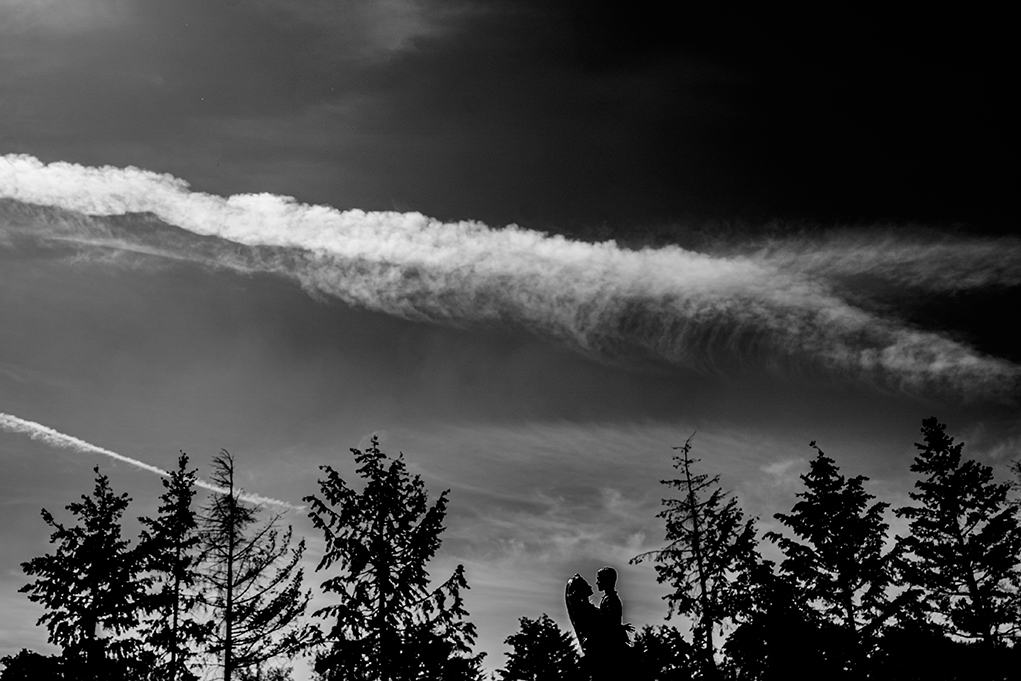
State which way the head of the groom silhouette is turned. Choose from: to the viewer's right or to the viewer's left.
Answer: to the viewer's left

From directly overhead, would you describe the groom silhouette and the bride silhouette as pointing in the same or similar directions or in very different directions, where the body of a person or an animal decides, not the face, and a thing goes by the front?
very different directions

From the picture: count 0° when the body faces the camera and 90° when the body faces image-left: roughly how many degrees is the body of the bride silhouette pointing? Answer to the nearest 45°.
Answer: approximately 270°

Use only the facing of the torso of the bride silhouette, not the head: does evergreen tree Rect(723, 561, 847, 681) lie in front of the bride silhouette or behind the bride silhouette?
in front

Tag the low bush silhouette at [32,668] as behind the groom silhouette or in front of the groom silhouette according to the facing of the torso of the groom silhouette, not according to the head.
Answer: in front

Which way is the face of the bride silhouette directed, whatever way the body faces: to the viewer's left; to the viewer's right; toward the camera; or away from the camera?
to the viewer's right

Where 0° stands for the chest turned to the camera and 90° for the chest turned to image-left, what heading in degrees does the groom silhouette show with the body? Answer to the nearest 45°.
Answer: approximately 90°

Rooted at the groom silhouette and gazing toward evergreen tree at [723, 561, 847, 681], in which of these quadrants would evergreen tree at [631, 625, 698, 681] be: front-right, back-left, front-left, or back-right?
front-left
